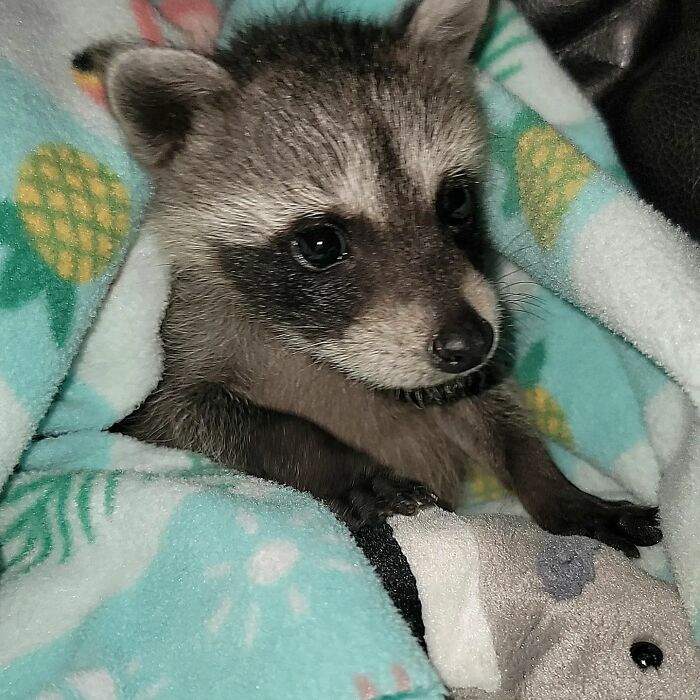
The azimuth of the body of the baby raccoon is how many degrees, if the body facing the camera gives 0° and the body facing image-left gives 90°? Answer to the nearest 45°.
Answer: approximately 315°

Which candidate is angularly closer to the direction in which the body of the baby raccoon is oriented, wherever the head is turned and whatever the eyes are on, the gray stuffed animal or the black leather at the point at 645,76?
the gray stuffed animal

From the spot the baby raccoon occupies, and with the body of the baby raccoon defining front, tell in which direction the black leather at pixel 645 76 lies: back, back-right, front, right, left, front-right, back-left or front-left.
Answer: left

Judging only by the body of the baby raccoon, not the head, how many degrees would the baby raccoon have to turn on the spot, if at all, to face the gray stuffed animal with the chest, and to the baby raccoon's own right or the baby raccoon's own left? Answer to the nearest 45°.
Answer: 0° — it already faces it
